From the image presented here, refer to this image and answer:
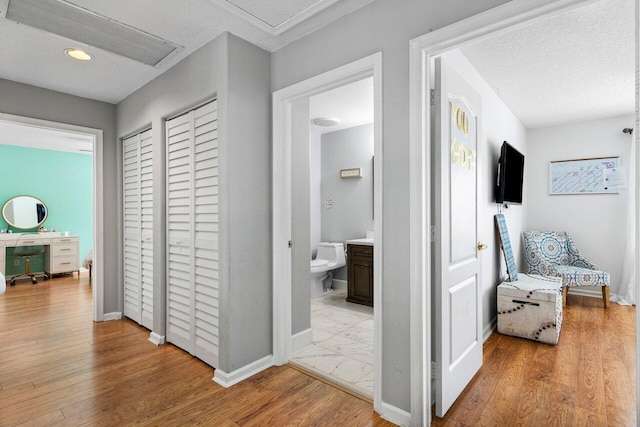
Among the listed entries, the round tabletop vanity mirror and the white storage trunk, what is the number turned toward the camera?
2

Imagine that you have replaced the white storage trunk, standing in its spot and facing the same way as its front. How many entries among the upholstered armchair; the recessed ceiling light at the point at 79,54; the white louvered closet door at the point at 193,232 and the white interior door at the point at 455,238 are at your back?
1

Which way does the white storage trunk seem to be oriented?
toward the camera

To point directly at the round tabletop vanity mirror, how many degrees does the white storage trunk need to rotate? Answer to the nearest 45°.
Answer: approximately 90° to its right

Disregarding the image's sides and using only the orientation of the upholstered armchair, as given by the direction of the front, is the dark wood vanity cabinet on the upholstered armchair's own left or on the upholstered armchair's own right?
on the upholstered armchair's own right

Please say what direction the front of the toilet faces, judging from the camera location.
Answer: facing the viewer and to the left of the viewer

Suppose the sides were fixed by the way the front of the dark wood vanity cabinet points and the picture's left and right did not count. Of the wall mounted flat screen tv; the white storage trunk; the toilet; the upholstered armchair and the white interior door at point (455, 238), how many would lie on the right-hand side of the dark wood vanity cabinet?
1

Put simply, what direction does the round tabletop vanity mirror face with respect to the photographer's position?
facing the viewer

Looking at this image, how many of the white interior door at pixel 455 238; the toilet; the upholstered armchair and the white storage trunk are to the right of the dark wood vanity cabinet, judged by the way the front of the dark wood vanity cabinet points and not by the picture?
1

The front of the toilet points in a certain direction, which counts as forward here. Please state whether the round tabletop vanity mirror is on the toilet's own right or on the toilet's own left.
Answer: on the toilet's own right
